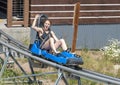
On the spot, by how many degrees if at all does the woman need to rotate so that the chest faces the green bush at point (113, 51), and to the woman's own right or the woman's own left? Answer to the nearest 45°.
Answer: approximately 90° to the woman's own left

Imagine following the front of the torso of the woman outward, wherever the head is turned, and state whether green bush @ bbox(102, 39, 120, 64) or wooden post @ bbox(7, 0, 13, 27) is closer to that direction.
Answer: the green bush

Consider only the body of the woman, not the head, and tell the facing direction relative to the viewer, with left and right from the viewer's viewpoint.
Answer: facing the viewer and to the right of the viewer

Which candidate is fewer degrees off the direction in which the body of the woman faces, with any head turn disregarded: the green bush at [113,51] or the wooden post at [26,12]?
the green bush

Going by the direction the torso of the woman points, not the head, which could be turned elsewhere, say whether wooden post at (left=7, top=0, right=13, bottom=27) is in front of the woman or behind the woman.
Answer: behind
